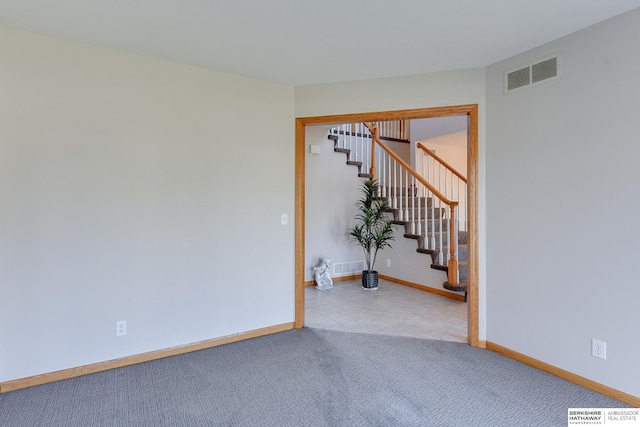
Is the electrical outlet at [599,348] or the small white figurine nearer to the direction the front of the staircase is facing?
the electrical outlet

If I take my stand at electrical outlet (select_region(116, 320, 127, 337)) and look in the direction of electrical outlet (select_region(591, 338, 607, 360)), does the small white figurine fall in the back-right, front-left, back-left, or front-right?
front-left

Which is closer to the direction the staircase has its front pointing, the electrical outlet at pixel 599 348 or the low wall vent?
the electrical outlet

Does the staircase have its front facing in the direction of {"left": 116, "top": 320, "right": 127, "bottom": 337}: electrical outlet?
no

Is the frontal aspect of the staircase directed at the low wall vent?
no
